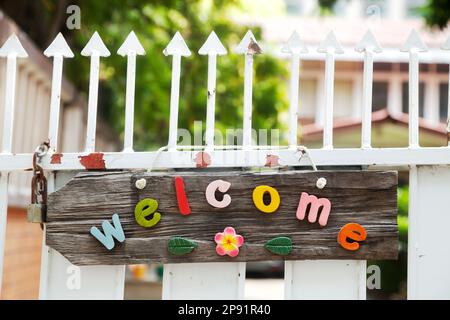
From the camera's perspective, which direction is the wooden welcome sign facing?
toward the camera

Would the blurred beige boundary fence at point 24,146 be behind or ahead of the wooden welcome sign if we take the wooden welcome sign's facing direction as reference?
behind
